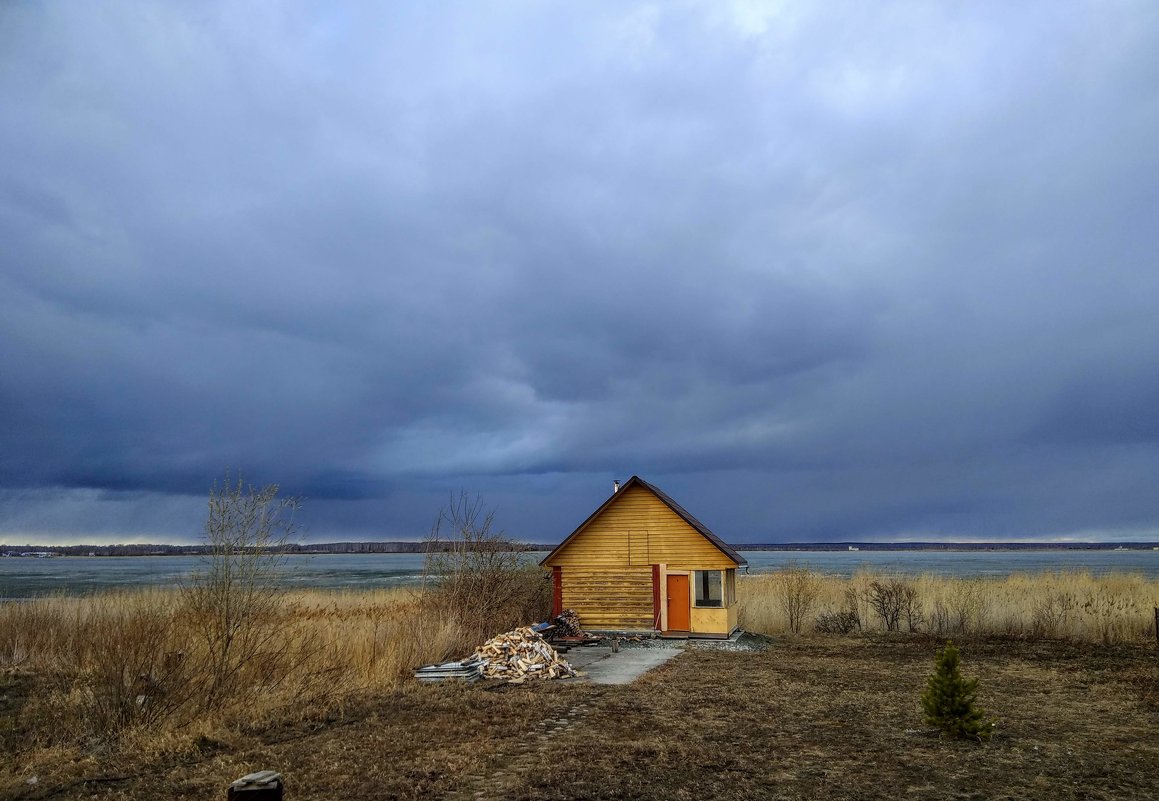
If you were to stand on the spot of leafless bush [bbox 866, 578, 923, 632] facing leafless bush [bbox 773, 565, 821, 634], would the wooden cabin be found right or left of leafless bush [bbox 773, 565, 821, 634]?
left

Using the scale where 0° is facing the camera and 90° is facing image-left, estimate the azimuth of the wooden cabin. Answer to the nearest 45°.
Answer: approximately 0°

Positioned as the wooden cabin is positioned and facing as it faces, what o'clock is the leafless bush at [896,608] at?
The leafless bush is roughly at 8 o'clock from the wooden cabin.

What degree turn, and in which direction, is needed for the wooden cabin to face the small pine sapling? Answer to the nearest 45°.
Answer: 0° — it already faces it

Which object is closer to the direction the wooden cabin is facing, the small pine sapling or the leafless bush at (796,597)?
the small pine sapling

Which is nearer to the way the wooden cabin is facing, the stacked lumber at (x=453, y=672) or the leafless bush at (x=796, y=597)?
the stacked lumber

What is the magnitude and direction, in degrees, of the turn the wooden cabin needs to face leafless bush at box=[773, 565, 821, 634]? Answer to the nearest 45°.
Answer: approximately 135° to its left
